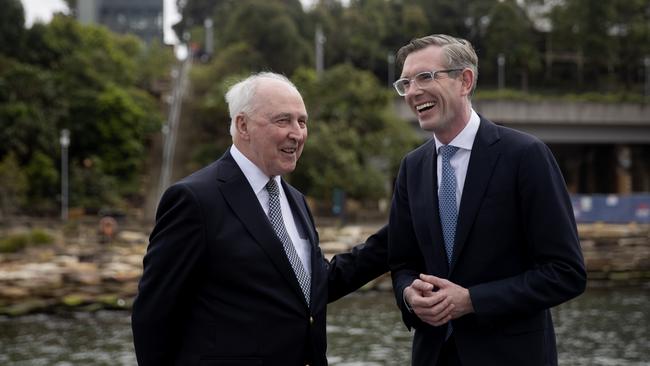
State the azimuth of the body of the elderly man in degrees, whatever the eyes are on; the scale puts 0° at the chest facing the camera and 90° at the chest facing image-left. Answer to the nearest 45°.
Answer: approximately 315°

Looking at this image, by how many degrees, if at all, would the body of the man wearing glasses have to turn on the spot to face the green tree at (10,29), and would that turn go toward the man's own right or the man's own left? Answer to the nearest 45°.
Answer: approximately 90° to the man's own right

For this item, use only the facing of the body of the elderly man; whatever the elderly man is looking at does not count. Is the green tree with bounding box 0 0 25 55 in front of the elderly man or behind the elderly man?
behind

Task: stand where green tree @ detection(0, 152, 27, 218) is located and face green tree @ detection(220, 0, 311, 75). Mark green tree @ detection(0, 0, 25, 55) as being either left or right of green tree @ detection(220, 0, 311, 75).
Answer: left

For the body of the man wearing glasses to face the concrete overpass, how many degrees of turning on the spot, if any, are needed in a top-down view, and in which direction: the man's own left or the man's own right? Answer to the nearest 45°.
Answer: approximately 135° to the man's own right

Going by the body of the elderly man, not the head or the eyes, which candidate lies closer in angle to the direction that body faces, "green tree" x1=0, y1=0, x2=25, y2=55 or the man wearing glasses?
the man wearing glasses

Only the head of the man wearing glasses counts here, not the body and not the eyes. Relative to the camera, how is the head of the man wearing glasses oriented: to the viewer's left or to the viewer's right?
to the viewer's left

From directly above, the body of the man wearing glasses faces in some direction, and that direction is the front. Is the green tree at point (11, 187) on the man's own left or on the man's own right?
on the man's own right

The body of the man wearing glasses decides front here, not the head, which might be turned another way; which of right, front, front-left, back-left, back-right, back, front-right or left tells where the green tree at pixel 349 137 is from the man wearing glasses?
back-right

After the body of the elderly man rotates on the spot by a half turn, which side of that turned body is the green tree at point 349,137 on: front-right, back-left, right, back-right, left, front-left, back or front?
front-right

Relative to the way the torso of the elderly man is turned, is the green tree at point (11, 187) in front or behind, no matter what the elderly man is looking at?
behind

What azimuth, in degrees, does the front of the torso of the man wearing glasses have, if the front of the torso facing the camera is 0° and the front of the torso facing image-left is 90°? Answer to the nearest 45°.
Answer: approximately 45°

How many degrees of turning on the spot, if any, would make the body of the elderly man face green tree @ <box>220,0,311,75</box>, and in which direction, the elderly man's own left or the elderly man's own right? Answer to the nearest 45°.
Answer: approximately 135° to the elderly man's own left

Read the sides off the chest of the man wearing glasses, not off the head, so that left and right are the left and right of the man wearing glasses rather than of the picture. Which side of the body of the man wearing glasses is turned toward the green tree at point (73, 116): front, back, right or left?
right

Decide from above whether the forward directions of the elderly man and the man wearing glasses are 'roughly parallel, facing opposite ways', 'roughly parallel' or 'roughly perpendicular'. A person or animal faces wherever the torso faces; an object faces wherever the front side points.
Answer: roughly perpendicular
